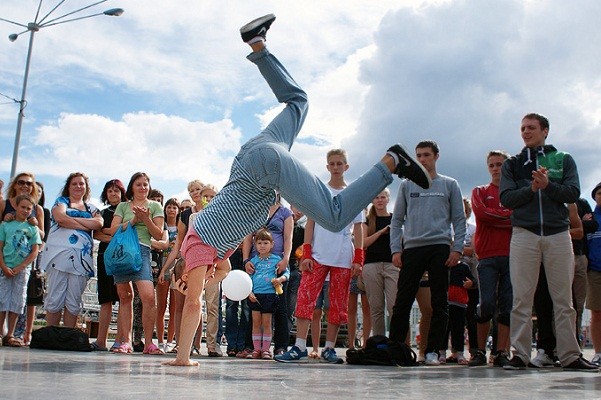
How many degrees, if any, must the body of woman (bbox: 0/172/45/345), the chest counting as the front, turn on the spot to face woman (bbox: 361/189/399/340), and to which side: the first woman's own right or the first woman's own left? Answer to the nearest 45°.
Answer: approximately 45° to the first woman's own left

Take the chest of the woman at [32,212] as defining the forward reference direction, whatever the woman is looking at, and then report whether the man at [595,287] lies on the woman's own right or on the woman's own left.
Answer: on the woman's own left

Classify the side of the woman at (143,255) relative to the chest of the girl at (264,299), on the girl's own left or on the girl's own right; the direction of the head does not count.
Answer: on the girl's own right

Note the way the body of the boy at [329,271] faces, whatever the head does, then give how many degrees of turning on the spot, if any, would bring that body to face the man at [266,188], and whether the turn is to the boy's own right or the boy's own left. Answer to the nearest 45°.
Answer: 0° — they already face them

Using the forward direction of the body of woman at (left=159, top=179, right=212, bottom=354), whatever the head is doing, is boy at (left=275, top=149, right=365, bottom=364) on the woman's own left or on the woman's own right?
on the woman's own left

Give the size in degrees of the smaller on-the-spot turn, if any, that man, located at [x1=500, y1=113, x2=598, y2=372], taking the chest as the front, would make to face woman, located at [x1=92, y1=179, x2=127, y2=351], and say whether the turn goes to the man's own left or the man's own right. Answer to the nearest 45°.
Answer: approximately 90° to the man's own right

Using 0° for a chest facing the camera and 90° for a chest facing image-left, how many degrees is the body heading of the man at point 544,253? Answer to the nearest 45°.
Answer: approximately 0°

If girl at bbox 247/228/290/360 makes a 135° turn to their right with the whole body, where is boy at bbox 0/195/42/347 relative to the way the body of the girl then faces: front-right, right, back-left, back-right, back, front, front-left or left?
front-left

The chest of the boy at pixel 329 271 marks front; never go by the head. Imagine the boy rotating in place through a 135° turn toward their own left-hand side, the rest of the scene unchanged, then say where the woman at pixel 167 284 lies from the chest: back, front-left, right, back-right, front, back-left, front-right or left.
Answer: left

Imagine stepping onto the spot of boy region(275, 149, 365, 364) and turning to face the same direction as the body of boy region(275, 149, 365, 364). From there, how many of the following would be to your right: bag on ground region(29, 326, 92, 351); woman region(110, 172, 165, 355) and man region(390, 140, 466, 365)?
2
